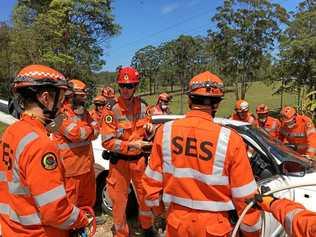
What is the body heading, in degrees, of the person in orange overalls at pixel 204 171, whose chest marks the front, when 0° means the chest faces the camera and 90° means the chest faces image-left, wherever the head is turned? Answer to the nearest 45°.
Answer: approximately 180°

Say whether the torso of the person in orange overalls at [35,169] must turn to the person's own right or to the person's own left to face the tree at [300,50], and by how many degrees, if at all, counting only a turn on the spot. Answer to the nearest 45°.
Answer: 0° — they already face it

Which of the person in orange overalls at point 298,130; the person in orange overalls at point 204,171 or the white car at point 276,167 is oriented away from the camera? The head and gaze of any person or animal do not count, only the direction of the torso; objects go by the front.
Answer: the person in orange overalls at point 204,171

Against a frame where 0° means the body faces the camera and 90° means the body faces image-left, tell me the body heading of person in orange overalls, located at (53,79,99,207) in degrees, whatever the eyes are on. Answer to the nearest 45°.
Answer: approximately 315°

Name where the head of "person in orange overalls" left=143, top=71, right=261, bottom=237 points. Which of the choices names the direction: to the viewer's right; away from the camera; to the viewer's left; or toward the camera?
away from the camera

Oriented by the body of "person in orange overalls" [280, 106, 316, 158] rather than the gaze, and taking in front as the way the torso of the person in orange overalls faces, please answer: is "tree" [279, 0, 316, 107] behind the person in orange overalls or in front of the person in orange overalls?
behind

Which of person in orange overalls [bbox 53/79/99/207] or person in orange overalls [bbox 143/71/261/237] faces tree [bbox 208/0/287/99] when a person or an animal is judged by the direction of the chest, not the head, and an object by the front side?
person in orange overalls [bbox 143/71/261/237]

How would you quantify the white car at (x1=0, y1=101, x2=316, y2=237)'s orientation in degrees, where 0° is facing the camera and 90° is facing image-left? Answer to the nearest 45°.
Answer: approximately 315°

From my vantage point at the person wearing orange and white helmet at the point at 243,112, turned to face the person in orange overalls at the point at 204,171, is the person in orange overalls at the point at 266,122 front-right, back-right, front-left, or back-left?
back-left

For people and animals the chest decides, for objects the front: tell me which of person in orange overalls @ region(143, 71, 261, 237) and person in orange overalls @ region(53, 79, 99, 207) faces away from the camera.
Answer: person in orange overalls @ region(143, 71, 261, 237)

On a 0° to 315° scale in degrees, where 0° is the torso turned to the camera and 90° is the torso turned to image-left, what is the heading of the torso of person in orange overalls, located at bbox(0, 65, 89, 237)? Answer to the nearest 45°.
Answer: approximately 225°
